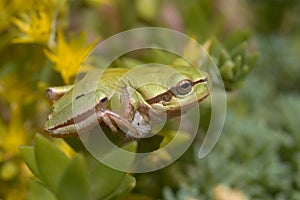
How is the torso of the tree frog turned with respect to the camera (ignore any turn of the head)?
to the viewer's right
